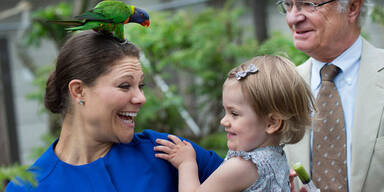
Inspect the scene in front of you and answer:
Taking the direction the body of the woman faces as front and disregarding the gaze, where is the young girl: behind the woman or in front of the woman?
in front

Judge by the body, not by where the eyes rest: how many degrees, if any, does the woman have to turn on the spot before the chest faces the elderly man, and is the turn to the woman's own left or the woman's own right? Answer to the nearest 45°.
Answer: approximately 45° to the woman's own left

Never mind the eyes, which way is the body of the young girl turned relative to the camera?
to the viewer's left

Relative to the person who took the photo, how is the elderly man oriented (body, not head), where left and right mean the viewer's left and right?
facing the viewer and to the left of the viewer

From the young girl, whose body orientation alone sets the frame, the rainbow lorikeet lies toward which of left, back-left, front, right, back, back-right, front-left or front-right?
front

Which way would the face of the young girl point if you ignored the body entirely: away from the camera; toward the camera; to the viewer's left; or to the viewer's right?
to the viewer's left

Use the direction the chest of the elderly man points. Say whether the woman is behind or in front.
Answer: in front

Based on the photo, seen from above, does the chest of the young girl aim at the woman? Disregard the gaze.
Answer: yes

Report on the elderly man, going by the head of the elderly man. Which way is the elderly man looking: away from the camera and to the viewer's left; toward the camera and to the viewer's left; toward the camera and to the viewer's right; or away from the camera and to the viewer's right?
toward the camera and to the viewer's left

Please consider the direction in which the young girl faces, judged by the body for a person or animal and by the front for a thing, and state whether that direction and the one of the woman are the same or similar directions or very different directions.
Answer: very different directions

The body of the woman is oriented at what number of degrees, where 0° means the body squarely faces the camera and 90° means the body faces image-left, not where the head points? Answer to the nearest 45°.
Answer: approximately 315°

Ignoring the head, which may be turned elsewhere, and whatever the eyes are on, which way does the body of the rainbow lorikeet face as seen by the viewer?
to the viewer's right

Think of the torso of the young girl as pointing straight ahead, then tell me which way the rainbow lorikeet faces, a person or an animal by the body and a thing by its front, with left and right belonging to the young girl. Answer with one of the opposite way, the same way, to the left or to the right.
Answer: the opposite way

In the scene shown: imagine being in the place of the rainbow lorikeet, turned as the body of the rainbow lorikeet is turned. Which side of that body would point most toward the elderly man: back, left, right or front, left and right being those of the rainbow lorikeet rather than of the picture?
front
